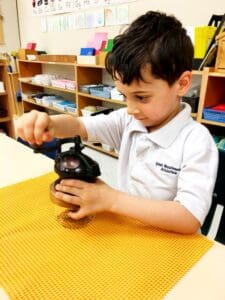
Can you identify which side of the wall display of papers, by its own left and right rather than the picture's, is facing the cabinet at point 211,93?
left

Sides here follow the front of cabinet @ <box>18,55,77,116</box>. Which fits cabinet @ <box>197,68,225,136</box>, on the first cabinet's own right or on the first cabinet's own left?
on the first cabinet's own left

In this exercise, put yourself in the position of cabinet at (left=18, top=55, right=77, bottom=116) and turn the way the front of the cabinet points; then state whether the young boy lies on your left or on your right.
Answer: on your left

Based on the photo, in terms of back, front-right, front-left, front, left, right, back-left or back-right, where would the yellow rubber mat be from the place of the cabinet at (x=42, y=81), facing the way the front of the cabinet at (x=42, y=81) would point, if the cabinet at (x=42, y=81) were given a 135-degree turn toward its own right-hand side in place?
back

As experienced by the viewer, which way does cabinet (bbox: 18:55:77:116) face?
facing the viewer and to the left of the viewer

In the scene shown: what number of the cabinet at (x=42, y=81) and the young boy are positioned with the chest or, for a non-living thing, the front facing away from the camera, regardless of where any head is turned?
0

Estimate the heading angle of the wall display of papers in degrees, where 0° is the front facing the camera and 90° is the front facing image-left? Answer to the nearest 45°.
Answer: approximately 45°

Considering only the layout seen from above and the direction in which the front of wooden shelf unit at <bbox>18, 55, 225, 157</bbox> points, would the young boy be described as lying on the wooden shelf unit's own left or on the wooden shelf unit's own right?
on the wooden shelf unit's own left
